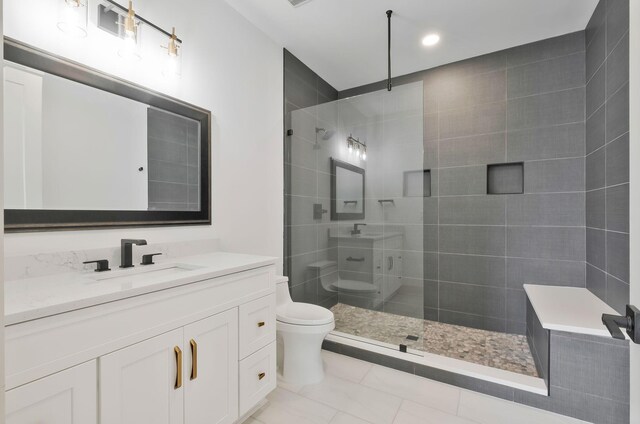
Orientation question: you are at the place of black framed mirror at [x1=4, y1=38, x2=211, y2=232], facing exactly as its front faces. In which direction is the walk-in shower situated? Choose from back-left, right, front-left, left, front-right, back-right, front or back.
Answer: front-left

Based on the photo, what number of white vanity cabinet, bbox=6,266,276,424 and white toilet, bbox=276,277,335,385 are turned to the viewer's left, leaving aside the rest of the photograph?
0

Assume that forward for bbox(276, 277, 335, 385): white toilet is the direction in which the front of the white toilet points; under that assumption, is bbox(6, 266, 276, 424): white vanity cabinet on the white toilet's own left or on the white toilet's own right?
on the white toilet's own right

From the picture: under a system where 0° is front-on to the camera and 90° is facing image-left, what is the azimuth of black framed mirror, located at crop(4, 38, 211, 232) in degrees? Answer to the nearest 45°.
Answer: approximately 315°

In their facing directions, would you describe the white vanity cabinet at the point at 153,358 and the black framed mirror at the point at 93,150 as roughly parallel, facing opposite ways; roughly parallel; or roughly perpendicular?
roughly parallel

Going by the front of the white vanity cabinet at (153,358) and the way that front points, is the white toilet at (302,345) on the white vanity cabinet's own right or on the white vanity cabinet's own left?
on the white vanity cabinet's own left

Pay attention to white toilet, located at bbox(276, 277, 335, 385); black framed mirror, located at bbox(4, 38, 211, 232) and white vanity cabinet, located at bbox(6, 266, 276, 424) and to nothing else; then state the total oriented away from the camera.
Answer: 0

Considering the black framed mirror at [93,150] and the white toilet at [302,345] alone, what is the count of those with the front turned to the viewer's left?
0

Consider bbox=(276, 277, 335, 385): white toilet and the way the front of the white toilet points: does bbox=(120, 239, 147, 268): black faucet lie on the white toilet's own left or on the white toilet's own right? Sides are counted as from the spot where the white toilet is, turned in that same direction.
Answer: on the white toilet's own right

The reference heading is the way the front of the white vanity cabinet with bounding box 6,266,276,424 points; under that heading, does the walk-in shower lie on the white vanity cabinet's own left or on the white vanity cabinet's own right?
on the white vanity cabinet's own left

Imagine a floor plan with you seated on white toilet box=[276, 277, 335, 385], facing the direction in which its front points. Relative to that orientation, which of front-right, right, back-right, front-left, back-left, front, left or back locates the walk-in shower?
left

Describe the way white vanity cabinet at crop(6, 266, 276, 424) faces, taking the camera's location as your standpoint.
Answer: facing the viewer and to the right of the viewer
